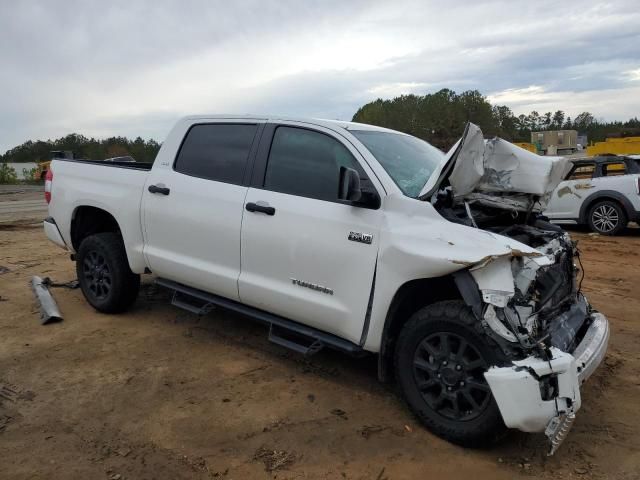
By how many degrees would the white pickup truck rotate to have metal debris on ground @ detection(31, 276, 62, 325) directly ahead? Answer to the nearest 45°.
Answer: approximately 180°

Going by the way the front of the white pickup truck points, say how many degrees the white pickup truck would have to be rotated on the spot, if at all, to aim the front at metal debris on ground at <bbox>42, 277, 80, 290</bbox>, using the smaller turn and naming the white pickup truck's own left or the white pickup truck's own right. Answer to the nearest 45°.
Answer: approximately 180°

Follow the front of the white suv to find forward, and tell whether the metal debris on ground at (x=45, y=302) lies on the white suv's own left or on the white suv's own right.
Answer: on the white suv's own left

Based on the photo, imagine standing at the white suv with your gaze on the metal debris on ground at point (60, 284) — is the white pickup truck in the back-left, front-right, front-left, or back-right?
front-left

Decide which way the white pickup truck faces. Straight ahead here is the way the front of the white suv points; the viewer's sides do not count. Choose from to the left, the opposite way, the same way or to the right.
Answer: the opposite way

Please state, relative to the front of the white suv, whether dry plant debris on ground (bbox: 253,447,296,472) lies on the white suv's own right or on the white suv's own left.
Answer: on the white suv's own left

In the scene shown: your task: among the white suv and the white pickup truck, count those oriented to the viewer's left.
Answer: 1

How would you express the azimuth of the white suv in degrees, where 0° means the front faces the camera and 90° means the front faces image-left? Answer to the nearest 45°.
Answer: approximately 90°

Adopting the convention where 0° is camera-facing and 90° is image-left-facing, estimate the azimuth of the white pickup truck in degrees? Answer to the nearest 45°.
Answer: approximately 315°
